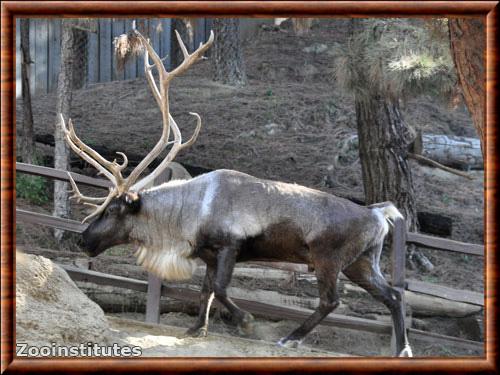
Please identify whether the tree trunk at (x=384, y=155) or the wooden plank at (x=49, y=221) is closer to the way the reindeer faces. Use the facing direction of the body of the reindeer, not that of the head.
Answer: the wooden plank

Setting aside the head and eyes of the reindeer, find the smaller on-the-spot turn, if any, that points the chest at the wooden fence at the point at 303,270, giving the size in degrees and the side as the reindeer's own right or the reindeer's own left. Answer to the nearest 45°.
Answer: approximately 135° to the reindeer's own right

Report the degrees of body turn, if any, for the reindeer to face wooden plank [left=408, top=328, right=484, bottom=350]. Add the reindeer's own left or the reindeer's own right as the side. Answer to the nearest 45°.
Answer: approximately 180°

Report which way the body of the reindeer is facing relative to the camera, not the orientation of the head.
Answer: to the viewer's left

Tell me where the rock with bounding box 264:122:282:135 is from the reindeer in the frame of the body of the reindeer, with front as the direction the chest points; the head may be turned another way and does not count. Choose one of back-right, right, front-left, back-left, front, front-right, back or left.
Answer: right

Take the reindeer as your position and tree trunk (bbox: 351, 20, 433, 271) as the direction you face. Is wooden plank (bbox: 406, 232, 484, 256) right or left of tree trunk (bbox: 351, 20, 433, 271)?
right

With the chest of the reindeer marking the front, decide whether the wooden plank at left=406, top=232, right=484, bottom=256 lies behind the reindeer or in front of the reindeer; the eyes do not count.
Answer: behind

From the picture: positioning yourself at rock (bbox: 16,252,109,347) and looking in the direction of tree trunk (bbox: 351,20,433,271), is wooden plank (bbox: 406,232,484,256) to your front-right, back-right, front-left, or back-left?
front-right

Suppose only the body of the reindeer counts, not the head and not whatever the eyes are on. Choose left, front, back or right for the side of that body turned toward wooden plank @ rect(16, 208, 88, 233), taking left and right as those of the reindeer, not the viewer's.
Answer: front

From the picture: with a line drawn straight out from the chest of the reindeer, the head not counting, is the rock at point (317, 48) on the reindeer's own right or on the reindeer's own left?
on the reindeer's own right

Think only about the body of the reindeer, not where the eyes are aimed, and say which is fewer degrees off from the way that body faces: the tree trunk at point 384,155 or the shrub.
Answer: the shrub

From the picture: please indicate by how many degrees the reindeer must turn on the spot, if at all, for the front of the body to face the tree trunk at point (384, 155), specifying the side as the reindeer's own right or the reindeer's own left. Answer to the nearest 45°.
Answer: approximately 135° to the reindeer's own right

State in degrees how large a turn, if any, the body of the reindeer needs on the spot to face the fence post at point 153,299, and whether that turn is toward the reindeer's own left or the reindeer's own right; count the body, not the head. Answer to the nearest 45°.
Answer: approximately 45° to the reindeer's own right

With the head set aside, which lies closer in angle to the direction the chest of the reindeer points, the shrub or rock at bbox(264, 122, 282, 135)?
the shrub
